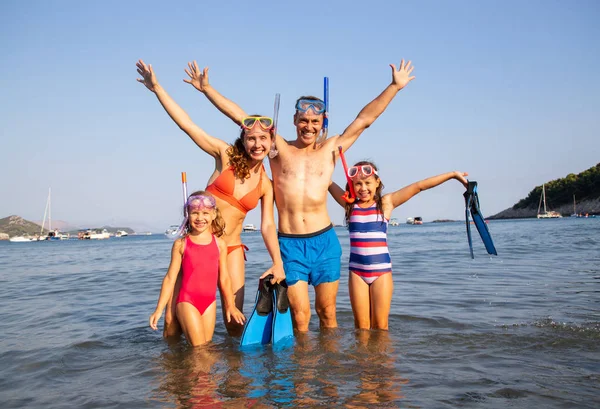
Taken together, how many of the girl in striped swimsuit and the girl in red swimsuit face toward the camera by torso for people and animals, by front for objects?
2

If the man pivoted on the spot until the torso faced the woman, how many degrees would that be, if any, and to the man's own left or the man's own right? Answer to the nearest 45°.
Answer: approximately 90° to the man's own right

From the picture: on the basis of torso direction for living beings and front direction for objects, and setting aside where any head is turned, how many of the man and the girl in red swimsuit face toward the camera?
2

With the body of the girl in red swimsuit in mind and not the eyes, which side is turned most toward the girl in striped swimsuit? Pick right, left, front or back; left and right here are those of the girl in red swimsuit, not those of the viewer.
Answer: left

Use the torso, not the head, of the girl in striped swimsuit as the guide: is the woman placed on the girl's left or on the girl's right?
on the girl's right

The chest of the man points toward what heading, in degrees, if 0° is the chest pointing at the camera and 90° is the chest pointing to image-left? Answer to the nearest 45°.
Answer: approximately 0°

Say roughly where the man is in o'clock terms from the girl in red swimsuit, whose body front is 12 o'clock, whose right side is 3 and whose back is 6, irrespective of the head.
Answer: The man is roughly at 9 o'clock from the girl in red swimsuit.

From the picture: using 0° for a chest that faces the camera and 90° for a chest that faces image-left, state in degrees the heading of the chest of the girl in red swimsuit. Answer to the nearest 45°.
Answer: approximately 0°
